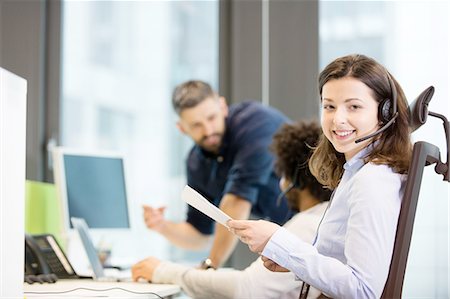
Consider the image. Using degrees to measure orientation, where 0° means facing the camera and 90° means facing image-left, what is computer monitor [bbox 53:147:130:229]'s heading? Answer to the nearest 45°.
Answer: approximately 315°

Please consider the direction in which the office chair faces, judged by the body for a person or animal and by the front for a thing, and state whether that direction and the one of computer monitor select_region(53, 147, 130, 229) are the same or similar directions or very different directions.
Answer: very different directions

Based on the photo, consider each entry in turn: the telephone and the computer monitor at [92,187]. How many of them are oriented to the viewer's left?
0

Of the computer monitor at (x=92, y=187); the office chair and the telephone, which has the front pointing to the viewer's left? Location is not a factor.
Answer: the office chair

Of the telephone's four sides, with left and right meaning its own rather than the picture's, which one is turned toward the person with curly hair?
front

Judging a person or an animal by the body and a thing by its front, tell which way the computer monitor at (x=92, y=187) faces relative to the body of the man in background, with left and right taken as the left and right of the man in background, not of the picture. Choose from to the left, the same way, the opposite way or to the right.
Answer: to the left

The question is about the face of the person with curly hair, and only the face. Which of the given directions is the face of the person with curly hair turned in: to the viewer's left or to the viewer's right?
to the viewer's left

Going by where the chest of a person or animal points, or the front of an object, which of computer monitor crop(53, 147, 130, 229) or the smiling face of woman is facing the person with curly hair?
the computer monitor

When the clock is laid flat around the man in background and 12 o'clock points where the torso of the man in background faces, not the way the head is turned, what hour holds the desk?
The desk is roughly at 11 o'clock from the man in background.

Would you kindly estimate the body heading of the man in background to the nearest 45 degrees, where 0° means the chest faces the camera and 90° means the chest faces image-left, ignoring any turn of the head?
approximately 45°

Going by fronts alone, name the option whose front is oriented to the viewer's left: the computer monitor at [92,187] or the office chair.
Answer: the office chair

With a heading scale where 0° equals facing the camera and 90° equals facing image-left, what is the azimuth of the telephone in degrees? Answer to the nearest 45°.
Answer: approximately 315°

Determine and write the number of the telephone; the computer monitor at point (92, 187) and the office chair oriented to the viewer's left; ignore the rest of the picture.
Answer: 1

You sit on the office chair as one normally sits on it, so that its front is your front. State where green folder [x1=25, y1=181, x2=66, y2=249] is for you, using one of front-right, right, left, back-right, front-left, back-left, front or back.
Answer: front-right

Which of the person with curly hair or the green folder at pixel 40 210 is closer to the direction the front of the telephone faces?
the person with curly hair

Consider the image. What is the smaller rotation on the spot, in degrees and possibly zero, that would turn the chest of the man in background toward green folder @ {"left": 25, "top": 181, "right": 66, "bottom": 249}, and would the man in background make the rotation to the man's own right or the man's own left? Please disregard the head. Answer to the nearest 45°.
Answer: approximately 45° to the man's own right

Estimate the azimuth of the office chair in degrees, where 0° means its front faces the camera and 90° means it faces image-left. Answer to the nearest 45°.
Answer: approximately 90°
